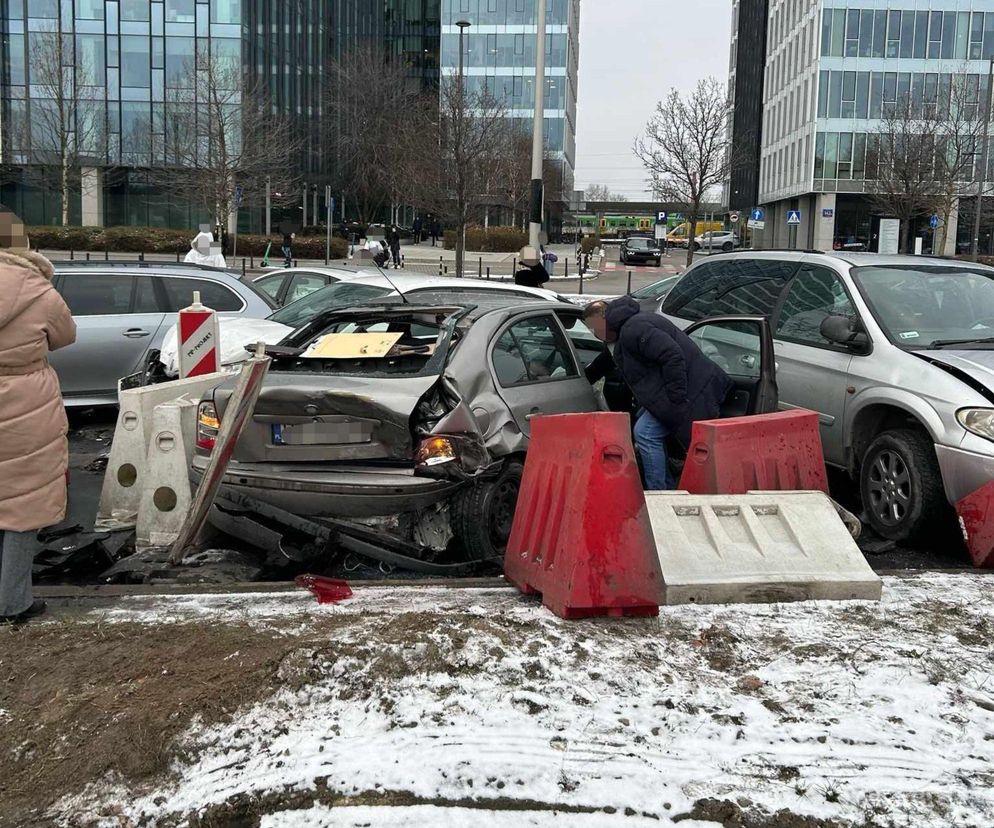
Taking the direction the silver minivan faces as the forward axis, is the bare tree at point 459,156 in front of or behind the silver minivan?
behind

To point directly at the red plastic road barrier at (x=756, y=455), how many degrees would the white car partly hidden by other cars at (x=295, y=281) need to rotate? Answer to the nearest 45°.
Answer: approximately 90° to its left

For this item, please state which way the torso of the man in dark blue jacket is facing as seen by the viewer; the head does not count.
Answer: to the viewer's left

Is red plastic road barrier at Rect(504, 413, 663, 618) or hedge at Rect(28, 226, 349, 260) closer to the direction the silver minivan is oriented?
the red plastic road barrier

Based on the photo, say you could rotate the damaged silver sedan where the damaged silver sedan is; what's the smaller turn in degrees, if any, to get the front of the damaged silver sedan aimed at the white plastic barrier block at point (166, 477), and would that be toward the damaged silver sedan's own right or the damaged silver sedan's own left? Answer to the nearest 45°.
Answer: approximately 90° to the damaged silver sedan's own left

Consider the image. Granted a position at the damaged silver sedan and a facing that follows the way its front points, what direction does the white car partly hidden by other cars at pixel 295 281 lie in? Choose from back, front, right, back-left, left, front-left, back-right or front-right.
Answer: front-left

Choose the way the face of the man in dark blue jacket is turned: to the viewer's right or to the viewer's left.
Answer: to the viewer's left

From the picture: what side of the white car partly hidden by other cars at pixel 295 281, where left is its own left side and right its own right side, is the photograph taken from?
left

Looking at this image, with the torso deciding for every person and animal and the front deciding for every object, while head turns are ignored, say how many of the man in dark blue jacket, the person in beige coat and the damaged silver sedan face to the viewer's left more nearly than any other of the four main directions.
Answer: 1

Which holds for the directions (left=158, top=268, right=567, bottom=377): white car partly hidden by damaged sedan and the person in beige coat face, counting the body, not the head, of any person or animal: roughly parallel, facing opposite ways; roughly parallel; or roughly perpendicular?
roughly parallel, facing opposite ways

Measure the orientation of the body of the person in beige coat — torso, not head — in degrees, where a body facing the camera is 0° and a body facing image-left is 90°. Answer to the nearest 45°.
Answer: approximately 225°

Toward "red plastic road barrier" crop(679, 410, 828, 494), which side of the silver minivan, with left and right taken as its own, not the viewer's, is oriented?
right

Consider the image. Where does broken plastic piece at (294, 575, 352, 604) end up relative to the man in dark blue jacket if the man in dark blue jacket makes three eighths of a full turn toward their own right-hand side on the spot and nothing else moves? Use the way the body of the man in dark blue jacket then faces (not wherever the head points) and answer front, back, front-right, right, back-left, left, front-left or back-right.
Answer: back

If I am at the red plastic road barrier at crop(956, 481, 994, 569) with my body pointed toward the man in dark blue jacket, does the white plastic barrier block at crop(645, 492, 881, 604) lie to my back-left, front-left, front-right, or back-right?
front-left

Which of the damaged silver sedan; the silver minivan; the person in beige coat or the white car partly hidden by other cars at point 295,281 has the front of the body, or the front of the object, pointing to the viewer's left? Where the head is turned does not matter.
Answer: the white car partly hidden by other cars

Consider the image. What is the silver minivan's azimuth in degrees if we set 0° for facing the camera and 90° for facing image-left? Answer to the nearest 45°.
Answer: approximately 315°

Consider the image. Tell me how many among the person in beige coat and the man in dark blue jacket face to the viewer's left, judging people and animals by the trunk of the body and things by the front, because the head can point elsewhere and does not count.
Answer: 1

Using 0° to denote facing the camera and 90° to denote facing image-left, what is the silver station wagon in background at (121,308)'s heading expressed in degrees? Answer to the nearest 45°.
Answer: approximately 90°
